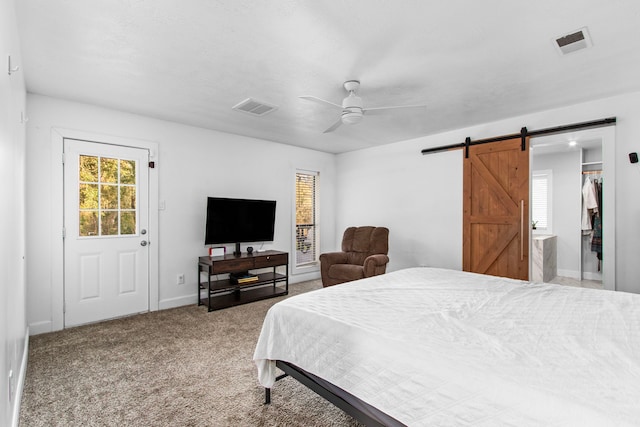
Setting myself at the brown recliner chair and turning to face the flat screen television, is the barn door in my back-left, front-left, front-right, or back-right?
back-left

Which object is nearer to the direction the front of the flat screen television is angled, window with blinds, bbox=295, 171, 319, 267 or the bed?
the bed

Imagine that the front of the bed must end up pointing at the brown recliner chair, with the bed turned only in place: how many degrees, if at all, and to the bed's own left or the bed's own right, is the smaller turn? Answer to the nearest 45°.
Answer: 0° — it already faces it

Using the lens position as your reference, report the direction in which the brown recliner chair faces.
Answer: facing the viewer and to the left of the viewer

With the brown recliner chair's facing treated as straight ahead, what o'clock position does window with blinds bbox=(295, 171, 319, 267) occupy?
The window with blinds is roughly at 3 o'clock from the brown recliner chair.

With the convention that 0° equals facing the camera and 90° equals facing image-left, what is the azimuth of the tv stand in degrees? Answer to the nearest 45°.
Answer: approximately 315°

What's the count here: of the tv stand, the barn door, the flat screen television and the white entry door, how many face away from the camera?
0

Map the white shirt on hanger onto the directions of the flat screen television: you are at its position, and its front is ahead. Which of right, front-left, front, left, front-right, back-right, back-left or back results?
front-left

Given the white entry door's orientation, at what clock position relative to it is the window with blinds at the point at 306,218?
The window with blinds is roughly at 10 o'clock from the white entry door.

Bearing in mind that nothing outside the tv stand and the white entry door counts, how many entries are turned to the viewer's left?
0

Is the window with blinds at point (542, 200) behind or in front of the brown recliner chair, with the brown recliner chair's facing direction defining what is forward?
behind

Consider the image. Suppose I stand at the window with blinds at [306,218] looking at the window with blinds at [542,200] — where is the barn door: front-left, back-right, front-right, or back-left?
front-right

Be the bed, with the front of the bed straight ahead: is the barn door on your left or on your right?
on your right

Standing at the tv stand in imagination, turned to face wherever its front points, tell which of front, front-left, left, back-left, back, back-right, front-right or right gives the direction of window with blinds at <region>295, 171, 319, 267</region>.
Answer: left

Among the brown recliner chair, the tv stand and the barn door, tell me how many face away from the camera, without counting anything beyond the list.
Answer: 0

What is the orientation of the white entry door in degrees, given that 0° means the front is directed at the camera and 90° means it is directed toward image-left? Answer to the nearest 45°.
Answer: approximately 315°

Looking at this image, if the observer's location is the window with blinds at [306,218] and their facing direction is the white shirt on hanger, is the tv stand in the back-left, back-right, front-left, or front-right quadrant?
back-right

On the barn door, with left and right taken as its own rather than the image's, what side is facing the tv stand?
front

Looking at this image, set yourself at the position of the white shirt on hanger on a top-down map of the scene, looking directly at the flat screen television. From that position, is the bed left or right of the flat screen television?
left

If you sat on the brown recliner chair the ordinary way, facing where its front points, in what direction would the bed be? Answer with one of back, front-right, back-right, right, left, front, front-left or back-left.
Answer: front-left

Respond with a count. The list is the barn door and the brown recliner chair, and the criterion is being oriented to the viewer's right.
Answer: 0
